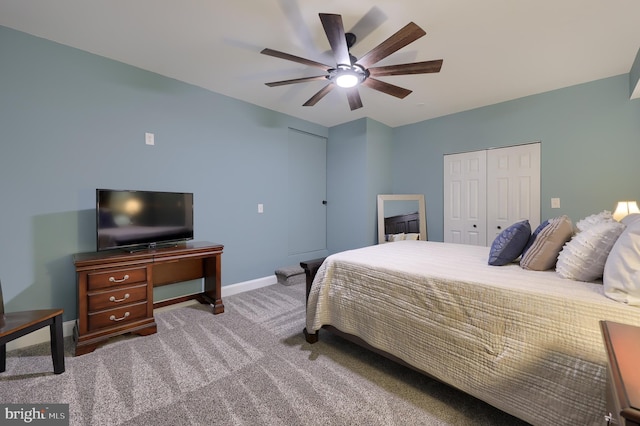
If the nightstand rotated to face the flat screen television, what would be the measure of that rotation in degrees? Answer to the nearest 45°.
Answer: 0° — it already faces it

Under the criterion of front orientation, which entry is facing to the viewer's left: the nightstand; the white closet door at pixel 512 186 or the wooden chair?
the nightstand

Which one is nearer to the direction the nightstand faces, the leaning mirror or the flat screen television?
the flat screen television

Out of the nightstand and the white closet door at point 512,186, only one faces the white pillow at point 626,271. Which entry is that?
the white closet door

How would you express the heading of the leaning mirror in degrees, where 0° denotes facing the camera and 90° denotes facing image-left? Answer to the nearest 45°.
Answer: approximately 0°

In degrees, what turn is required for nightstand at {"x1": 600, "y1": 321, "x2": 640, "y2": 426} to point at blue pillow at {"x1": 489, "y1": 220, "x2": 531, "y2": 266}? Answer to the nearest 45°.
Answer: approximately 45° to its right

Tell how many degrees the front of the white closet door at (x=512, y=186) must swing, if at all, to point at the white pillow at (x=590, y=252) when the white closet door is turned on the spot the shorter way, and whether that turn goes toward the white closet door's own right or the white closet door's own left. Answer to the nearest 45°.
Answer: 0° — it already faces it

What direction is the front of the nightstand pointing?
to the viewer's left

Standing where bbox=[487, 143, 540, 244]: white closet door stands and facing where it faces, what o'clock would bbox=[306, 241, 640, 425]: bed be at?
The bed is roughly at 12 o'clock from the white closet door.

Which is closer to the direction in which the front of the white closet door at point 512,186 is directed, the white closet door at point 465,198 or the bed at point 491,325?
the bed

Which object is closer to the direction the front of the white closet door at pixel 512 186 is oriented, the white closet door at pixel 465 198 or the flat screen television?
the flat screen television

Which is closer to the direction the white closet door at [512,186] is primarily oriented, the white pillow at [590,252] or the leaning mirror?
the white pillow
